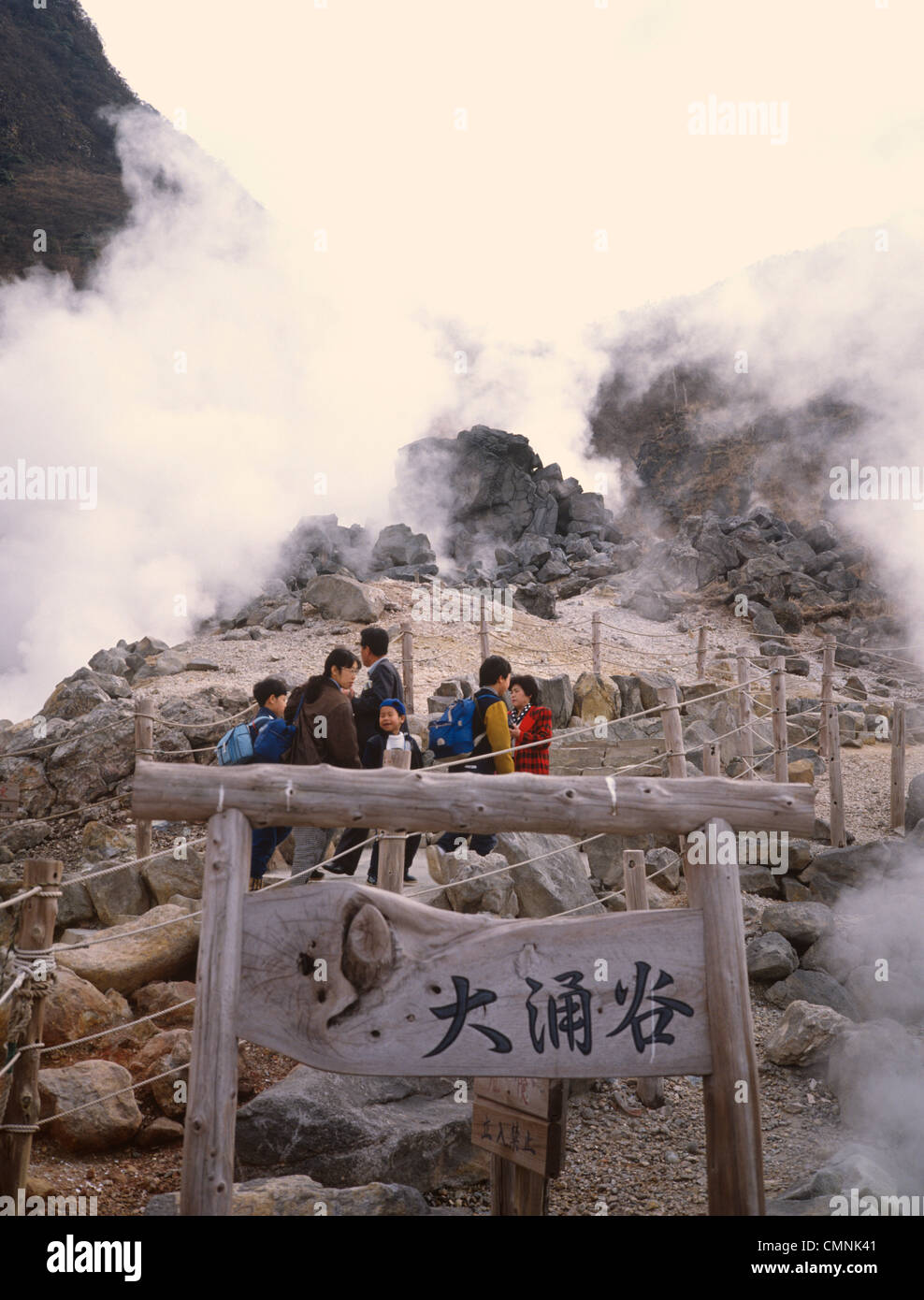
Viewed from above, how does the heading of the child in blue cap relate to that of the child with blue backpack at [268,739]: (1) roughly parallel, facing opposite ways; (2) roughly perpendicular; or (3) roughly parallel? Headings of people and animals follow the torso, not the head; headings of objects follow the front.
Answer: roughly perpendicular

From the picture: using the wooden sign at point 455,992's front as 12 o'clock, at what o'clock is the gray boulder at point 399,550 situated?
The gray boulder is roughly at 6 o'clock from the wooden sign.

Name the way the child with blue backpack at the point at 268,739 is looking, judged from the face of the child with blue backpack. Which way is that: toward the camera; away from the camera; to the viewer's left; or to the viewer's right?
to the viewer's right

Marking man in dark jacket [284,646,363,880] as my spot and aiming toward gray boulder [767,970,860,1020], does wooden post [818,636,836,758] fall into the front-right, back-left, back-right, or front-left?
front-left

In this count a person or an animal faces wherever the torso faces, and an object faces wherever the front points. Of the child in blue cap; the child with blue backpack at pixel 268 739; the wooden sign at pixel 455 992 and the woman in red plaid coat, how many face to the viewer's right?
1

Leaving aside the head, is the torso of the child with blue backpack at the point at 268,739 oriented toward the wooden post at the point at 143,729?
no

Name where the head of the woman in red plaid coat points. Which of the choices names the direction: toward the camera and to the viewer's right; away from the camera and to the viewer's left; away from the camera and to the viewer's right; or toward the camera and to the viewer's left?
toward the camera and to the viewer's left

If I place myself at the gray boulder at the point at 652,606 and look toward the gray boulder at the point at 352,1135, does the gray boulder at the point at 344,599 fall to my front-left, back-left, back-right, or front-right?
front-right

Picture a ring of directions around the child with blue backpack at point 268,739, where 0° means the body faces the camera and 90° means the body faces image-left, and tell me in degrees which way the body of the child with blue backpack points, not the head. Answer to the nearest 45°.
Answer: approximately 270°

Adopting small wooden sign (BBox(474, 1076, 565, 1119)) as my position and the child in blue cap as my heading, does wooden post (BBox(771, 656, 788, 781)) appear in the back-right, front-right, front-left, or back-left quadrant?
front-right

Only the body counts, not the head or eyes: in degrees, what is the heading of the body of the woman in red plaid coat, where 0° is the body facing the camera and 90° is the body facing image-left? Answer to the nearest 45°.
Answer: approximately 45°

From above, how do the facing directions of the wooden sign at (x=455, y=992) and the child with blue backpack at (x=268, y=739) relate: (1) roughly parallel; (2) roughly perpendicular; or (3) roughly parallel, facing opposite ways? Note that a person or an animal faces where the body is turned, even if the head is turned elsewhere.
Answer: roughly perpendicular

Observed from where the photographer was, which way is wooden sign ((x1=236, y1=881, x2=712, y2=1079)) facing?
facing the viewer
